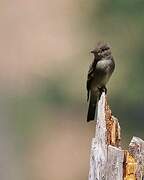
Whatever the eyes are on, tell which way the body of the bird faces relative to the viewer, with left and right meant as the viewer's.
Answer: facing the viewer and to the right of the viewer
